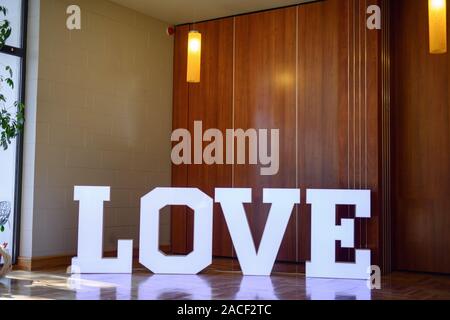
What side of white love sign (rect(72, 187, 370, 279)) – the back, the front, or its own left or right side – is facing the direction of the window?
right

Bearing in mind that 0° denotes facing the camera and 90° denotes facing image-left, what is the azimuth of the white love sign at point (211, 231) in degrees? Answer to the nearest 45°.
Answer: approximately 0°

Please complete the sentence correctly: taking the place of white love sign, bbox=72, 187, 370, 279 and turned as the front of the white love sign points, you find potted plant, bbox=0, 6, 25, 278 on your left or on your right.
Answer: on your right
